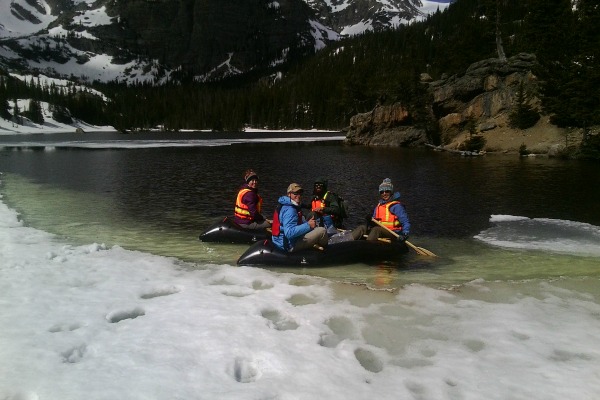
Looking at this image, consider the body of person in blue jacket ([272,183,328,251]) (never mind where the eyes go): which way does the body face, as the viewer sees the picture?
to the viewer's right

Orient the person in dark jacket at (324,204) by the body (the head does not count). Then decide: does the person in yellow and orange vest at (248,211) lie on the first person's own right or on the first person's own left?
on the first person's own right

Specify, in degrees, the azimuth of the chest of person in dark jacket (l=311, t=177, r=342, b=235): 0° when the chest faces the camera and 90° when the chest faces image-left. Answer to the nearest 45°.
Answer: approximately 45°

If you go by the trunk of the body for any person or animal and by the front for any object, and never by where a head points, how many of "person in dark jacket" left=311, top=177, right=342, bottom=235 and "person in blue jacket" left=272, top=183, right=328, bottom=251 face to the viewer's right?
1

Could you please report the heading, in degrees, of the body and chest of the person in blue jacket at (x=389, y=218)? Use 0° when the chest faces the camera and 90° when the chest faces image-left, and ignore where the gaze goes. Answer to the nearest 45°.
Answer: approximately 45°
